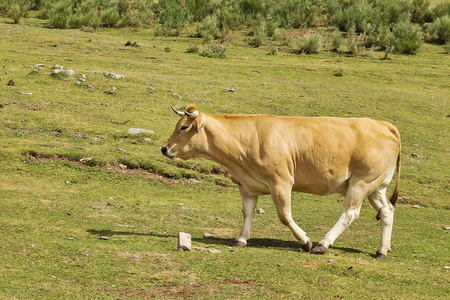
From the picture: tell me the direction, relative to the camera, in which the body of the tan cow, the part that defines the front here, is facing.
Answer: to the viewer's left

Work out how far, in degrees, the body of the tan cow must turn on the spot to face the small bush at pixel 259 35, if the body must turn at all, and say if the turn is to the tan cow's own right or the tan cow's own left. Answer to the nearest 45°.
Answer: approximately 90° to the tan cow's own right

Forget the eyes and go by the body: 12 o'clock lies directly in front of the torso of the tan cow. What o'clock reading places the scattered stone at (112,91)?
The scattered stone is roughly at 2 o'clock from the tan cow.

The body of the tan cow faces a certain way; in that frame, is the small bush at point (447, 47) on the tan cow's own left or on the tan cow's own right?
on the tan cow's own right

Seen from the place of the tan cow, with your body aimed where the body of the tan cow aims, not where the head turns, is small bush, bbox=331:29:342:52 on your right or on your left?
on your right

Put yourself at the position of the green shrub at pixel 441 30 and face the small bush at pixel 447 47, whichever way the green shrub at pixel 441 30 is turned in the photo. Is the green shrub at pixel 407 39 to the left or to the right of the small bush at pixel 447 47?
right

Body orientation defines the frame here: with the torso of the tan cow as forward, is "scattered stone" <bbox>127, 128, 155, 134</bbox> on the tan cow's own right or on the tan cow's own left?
on the tan cow's own right

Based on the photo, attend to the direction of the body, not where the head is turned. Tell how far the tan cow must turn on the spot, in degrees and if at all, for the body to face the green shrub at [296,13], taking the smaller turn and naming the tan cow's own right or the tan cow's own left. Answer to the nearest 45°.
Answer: approximately 90° to the tan cow's own right

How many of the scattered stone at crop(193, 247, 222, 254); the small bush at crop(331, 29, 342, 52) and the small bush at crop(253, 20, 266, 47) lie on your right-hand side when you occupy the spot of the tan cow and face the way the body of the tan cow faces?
2

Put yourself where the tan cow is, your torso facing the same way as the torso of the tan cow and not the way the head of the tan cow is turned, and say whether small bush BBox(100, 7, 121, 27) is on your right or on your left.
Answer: on your right

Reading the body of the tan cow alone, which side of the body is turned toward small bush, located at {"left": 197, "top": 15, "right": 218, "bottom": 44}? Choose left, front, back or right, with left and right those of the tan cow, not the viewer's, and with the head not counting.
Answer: right

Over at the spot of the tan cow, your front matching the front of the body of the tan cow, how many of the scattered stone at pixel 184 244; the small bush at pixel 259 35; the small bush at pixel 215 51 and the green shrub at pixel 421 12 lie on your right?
3
